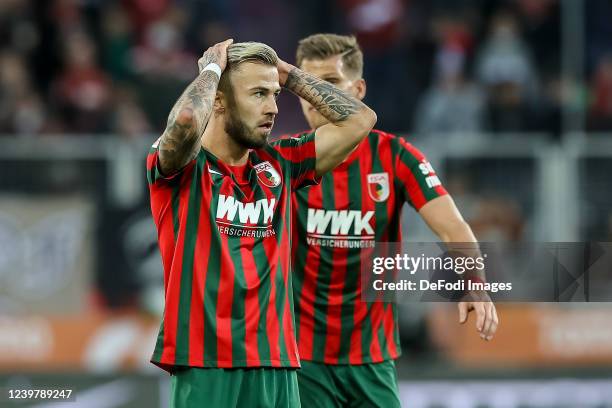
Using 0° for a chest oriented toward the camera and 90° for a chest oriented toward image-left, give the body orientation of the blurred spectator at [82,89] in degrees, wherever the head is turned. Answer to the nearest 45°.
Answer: approximately 0°

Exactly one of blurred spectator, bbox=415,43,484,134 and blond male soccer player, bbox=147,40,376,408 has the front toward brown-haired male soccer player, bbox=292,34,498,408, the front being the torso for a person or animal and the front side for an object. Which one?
the blurred spectator

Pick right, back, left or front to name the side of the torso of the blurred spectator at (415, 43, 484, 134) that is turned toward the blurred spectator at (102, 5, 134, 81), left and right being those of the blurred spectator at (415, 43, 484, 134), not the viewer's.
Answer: right

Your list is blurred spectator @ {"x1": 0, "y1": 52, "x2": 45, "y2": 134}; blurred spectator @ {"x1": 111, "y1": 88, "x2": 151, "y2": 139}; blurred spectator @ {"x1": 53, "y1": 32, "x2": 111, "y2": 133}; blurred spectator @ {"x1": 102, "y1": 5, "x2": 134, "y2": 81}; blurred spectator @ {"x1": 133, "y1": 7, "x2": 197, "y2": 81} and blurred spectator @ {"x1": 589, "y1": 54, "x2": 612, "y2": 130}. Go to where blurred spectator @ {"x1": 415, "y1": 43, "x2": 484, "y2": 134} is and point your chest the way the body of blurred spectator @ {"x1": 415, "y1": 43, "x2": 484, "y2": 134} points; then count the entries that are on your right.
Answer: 5

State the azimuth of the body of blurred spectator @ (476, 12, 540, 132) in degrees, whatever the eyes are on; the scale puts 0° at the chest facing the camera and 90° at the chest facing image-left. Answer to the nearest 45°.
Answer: approximately 0°

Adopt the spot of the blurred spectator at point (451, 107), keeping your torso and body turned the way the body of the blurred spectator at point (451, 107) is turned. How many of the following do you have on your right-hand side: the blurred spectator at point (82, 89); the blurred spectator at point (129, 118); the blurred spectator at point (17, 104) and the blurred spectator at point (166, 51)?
4

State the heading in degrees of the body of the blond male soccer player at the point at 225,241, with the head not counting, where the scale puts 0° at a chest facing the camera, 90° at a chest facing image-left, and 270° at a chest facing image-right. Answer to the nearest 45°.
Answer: approximately 315°

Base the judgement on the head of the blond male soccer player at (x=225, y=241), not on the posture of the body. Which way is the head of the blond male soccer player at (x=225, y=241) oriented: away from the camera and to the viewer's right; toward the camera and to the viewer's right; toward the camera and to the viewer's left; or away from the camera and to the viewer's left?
toward the camera and to the viewer's right

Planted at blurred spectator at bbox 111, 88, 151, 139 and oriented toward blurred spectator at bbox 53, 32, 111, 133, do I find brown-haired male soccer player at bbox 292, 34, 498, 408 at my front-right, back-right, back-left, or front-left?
back-left

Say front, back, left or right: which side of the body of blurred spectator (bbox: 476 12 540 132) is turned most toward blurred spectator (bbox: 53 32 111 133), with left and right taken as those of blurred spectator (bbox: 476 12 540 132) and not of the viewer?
right

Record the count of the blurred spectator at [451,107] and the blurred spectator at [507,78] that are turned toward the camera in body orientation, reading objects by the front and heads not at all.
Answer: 2
